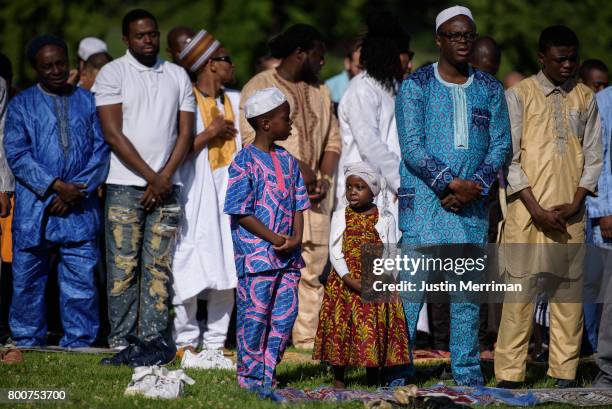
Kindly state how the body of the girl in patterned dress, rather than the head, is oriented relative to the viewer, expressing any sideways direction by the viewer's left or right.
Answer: facing the viewer

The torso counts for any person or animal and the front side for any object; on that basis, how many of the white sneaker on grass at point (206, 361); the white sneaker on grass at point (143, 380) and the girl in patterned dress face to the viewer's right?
1

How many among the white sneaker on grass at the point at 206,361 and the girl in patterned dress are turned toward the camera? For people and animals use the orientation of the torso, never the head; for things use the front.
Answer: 1

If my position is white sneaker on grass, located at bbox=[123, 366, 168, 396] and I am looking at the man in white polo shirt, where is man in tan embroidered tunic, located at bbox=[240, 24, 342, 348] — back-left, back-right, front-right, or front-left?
front-right

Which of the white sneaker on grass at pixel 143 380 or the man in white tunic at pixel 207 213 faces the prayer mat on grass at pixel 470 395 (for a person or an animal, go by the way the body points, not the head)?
the man in white tunic

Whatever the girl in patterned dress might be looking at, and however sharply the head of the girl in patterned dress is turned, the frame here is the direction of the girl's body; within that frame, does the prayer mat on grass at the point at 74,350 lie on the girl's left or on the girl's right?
on the girl's right

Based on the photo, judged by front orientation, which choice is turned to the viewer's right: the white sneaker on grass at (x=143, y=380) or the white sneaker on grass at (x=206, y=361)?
the white sneaker on grass at (x=206, y=361)

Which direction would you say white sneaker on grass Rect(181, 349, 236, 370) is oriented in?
to the viewer's right

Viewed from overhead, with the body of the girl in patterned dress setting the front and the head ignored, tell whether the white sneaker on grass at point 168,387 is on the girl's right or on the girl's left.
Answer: on the girl's right

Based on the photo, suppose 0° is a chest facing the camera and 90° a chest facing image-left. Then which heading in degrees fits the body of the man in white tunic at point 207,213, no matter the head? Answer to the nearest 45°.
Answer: approximately 315°

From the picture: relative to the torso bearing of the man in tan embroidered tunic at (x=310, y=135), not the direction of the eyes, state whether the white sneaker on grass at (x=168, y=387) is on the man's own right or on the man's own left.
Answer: on the man's own right

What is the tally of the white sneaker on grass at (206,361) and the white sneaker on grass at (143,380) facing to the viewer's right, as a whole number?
1
